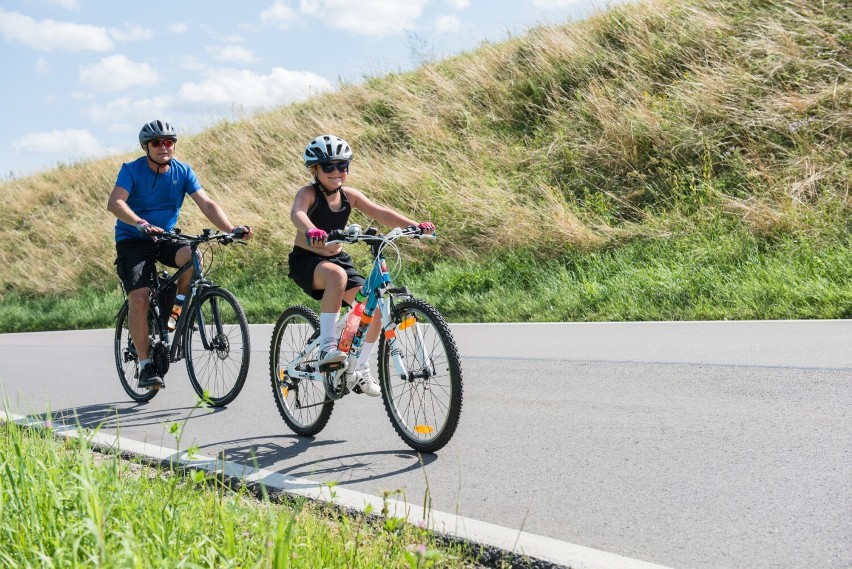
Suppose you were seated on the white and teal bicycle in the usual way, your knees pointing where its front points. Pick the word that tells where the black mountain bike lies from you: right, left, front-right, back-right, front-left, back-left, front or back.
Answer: back

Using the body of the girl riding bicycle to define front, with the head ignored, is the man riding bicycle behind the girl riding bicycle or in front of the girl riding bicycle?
behind

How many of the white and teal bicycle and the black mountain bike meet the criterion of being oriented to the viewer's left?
0

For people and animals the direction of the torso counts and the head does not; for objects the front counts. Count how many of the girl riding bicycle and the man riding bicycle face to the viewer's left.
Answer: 0

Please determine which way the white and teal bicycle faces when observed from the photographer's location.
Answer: facing the viewer and to the right of the viewer

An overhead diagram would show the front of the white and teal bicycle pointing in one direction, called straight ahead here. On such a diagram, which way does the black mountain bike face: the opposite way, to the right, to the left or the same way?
the same way

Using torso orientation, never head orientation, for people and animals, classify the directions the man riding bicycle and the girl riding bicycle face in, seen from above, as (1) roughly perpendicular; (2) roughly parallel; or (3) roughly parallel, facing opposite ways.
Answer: roughly parallel

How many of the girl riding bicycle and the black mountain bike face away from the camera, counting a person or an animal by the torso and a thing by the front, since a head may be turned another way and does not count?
0

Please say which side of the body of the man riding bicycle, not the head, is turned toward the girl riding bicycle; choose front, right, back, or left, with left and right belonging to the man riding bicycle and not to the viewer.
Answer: front

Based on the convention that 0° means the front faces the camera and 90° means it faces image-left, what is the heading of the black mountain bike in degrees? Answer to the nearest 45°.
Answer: approximately 315°

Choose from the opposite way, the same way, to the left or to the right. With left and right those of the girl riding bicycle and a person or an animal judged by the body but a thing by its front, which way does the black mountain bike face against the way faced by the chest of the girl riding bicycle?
the same way
